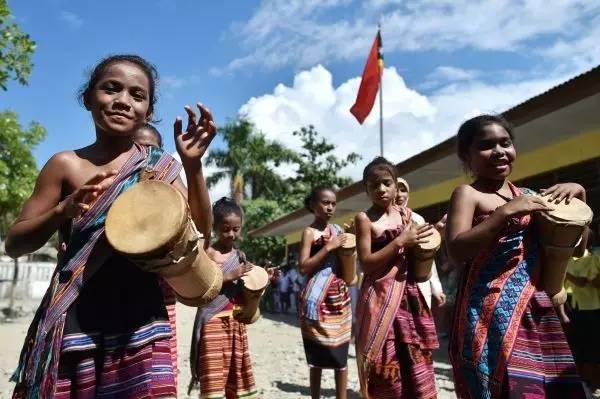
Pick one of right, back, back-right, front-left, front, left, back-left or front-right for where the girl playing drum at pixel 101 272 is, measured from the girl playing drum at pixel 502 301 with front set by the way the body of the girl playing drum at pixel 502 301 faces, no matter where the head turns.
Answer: right

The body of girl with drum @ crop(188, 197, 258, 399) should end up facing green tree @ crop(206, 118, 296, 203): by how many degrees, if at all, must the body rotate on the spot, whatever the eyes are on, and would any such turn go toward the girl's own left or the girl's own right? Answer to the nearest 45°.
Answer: approximately 135° to the girl's own left

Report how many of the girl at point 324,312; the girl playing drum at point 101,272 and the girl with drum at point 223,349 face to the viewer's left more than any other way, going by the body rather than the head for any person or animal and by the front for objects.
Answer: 0

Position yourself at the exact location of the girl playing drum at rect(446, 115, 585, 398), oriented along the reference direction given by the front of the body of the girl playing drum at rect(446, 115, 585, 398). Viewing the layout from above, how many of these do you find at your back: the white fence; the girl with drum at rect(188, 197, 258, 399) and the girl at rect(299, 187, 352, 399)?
3

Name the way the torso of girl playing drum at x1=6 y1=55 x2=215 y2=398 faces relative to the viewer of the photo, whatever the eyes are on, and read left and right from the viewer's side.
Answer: facing the viewer

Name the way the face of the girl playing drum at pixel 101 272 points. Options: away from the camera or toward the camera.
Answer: toward the camera

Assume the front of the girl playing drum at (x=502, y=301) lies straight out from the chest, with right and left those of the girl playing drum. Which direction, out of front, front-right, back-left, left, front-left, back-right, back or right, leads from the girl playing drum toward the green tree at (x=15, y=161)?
back

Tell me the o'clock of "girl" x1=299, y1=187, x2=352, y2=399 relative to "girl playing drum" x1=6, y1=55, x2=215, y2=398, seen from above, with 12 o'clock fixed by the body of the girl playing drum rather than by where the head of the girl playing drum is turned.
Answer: The girl is roughly at 7 o'clock from the girl playing drum.

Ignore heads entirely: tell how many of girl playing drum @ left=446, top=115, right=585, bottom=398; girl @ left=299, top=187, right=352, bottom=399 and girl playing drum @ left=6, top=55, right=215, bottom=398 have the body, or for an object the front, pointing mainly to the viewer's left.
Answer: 0

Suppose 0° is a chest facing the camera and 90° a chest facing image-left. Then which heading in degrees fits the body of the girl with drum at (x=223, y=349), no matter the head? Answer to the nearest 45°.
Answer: approximately 315°
